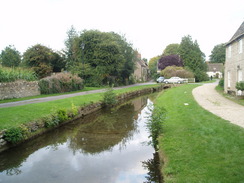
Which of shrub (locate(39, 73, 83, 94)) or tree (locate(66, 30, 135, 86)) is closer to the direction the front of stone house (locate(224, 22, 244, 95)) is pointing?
the shrub

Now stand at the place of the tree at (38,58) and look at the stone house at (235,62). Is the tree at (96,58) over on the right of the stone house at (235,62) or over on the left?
left

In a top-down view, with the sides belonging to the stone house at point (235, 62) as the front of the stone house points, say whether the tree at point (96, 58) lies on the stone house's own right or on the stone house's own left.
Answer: on the stone house's own right

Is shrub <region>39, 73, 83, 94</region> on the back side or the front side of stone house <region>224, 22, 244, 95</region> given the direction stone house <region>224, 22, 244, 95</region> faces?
on the front side

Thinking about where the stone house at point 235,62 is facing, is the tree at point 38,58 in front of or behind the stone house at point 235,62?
in front

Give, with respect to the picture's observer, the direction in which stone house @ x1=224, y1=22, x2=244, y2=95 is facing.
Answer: facing the viewer and to the left of the viewer

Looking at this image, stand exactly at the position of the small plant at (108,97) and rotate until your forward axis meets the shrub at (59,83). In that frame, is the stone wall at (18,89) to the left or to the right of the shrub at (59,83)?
left

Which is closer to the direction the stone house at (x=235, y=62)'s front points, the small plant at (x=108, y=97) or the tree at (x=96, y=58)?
the small plant
